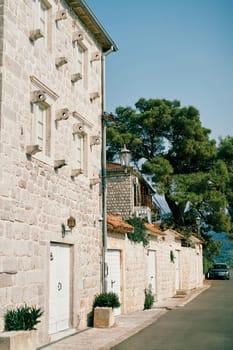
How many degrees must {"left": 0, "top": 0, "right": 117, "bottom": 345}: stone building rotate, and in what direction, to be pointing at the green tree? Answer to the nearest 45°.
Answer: approximately 135° to its left

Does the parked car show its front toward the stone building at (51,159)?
yes

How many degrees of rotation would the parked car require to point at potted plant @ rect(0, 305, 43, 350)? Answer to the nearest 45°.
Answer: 0° — it already faces it

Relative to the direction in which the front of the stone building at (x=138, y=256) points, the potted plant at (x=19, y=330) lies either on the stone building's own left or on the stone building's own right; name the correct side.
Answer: on the stone building's own right
